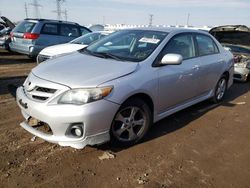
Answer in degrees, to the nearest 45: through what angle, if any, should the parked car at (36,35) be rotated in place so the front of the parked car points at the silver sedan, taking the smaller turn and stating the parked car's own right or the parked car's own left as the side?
approximately 135° to the parked car's own right

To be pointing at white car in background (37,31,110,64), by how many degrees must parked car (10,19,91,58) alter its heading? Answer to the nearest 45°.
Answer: approximately 135° to its right

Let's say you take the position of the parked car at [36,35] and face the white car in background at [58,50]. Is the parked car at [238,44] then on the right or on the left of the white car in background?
left

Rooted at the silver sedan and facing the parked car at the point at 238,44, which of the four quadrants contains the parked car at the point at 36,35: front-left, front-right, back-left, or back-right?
front-left

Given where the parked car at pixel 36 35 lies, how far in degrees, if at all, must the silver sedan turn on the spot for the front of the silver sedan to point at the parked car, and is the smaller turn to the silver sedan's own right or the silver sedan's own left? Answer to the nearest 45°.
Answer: approximately 90° to the silver sedan's own right

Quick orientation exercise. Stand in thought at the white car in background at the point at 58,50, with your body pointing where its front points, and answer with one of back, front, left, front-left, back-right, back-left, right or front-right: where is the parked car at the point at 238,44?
back-left

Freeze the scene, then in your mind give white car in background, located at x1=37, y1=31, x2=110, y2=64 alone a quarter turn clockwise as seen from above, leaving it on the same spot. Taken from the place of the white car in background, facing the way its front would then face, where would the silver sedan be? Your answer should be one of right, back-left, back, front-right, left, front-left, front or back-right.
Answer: back-left

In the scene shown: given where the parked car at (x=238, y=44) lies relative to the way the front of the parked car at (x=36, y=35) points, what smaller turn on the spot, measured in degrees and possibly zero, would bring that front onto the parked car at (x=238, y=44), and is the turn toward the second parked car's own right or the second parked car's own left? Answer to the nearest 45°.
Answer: approximately 90° to the second parked car's own right

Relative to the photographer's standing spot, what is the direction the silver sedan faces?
facing the viewer and to the left of the viewer

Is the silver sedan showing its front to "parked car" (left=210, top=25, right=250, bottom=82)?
no
